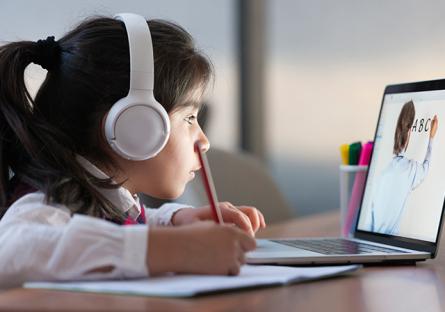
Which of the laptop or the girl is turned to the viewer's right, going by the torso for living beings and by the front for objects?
the girl

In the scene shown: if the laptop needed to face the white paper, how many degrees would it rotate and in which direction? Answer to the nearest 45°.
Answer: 0° — it already faces it

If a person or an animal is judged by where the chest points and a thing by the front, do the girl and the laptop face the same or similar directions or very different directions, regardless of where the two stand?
very different directions

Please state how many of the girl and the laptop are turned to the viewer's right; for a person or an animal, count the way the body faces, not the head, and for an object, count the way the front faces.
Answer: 1

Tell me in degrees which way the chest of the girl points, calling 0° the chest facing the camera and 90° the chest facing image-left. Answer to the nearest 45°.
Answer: approximately 270°

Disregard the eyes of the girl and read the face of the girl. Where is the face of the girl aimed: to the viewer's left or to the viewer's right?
to the viewer's right
